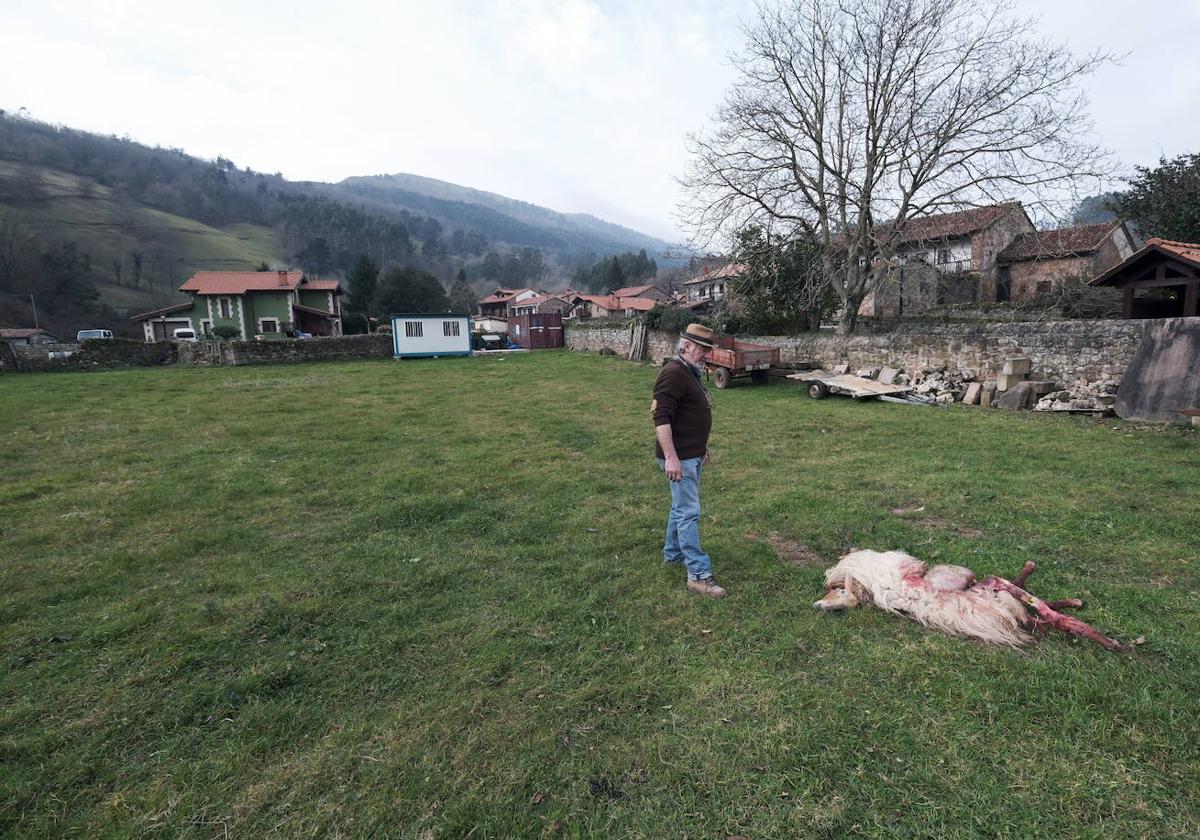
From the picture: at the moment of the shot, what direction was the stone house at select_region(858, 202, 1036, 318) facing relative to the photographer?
facing the viewer and to the left of the viewer

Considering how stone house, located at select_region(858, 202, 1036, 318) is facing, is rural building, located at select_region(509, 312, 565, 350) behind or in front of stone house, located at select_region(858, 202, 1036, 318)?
in front

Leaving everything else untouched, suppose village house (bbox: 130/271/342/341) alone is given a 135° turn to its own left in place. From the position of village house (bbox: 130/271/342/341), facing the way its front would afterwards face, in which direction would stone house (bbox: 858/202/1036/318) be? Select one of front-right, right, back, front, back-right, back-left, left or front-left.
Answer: right

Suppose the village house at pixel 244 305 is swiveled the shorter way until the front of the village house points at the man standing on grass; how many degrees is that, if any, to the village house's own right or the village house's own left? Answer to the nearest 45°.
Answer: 0° — it already faces them

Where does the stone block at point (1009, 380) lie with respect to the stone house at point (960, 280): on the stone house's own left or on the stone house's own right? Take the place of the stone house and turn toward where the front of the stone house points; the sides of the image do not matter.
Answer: on the stone house's own left

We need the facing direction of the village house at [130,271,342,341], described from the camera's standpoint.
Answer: facing the viewer

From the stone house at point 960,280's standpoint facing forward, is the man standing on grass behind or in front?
in front

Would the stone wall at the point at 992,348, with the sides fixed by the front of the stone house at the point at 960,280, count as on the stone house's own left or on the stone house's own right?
on the stone house's own left

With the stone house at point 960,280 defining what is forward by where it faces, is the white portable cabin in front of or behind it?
in front

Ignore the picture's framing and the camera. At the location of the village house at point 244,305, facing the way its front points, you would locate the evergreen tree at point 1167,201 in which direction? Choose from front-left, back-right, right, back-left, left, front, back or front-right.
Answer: front-left

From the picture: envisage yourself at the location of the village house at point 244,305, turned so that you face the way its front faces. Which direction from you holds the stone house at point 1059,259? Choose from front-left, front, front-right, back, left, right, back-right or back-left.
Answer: front-left

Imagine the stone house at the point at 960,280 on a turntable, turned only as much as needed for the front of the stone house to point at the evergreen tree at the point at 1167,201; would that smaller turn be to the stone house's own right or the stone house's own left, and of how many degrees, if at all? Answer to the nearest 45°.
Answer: approximately 90° to the stone house's own left
